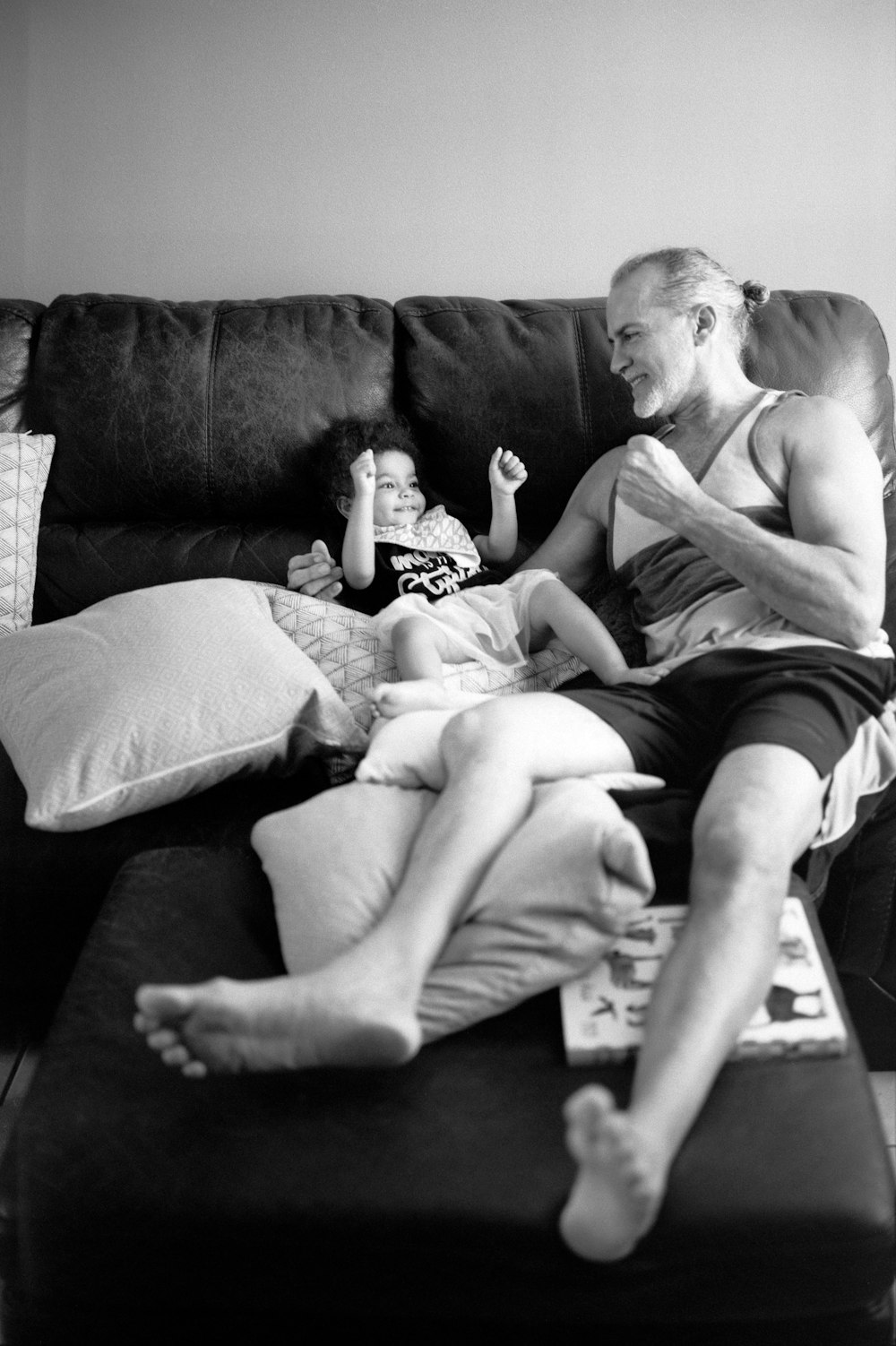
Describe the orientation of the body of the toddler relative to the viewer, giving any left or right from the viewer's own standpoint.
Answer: facing the viewer and to the right of the viewer

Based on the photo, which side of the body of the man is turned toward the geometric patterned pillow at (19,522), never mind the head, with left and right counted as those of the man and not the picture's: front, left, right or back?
right

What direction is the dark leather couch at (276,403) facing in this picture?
toward the camera

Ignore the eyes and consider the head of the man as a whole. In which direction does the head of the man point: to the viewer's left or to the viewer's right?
to the viewer's left

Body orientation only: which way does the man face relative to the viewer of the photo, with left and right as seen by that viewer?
facing the viewer and to the left of the viewer

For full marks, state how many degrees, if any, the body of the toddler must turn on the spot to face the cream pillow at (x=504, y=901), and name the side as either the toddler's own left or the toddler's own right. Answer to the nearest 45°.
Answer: approximately 45° to the toddler's own right

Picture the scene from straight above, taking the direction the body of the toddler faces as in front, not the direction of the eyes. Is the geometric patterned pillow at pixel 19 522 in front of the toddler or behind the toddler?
behind

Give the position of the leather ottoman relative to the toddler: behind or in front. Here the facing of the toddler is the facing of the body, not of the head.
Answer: in front

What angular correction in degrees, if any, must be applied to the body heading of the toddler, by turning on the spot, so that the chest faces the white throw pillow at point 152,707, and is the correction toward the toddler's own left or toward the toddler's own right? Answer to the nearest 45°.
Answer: approximately 90° to the toddler's own right

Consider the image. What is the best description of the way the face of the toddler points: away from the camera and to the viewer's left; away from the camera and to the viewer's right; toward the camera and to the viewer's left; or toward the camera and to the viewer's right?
toward the camera and to the viewer's right
